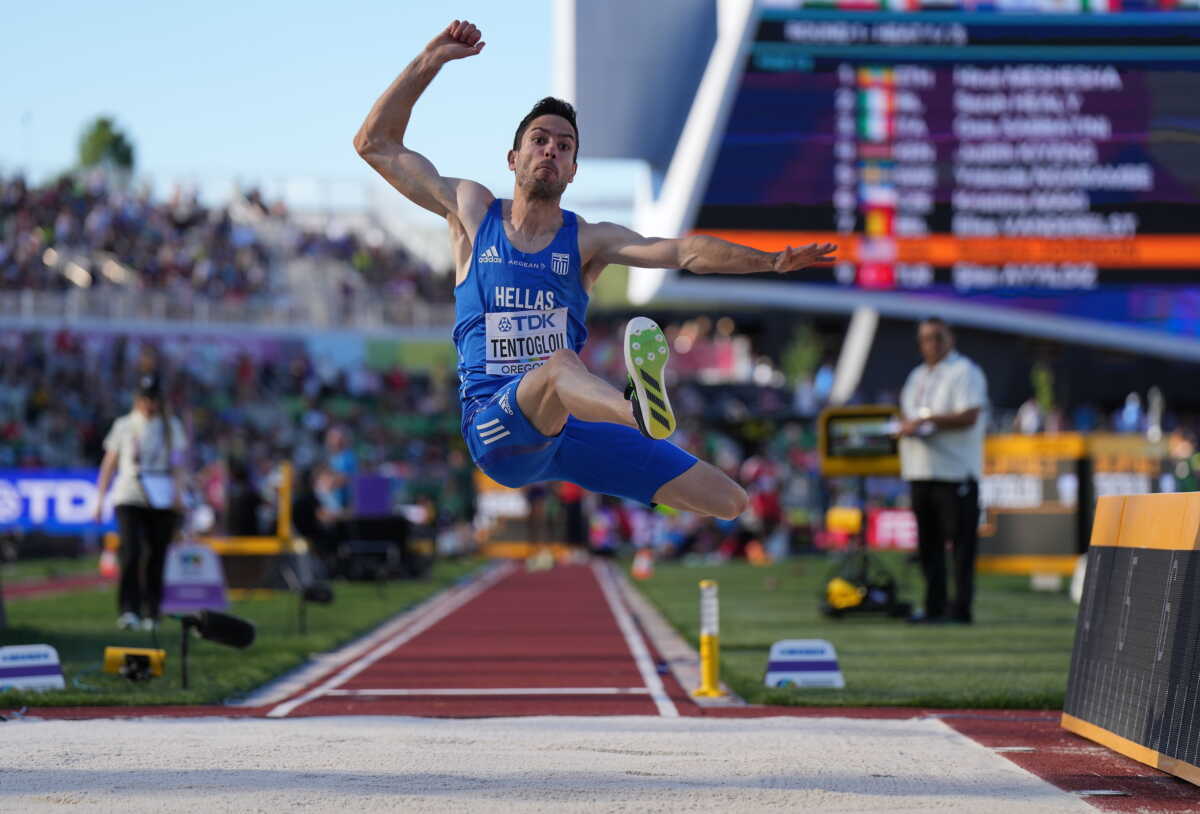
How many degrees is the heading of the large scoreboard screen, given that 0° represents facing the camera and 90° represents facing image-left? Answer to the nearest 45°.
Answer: approximately 0°

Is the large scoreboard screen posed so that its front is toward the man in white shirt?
yes

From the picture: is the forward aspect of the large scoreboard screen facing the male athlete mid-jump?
yes

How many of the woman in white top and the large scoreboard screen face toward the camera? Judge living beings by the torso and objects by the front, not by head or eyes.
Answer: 2

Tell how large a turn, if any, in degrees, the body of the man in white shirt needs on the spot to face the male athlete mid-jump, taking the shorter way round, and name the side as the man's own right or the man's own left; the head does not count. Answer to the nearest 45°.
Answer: approximately 45° to the man's own left

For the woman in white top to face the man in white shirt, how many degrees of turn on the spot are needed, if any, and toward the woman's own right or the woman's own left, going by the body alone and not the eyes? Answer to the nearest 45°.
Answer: approximately 90° to the woman's own left

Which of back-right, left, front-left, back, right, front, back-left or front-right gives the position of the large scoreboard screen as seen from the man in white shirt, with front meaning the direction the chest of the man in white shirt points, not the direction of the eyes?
back-right

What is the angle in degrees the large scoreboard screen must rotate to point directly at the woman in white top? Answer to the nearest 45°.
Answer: approximately 45° to its right

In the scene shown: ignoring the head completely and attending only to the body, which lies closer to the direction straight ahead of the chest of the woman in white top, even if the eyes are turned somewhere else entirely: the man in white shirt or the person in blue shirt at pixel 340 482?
the man in white shirt

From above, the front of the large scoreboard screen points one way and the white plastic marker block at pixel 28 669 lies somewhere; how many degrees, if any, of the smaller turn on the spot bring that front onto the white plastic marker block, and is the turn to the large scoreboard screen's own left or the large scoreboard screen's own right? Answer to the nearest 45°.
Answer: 0° — it already faces it
